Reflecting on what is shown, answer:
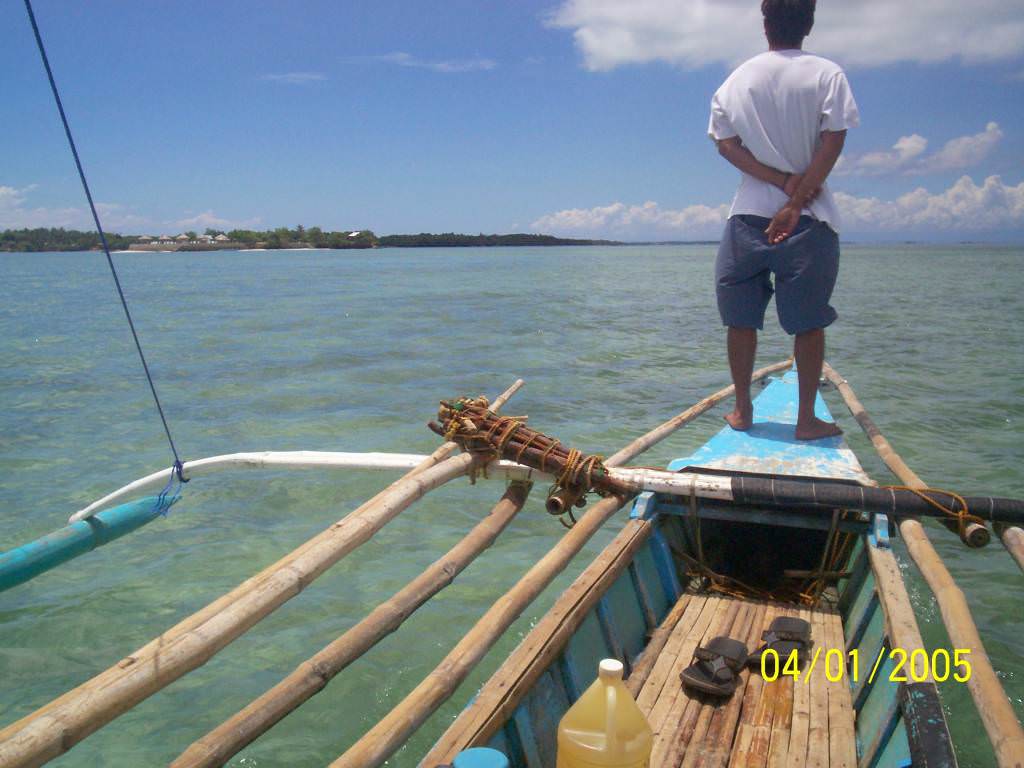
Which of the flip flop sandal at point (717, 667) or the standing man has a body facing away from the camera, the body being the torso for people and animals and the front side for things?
the standing man

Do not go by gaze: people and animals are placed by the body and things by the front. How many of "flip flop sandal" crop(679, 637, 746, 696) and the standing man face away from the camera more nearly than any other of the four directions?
1

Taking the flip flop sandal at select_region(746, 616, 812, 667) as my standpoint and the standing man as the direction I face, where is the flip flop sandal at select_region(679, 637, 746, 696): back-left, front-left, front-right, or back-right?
back-left

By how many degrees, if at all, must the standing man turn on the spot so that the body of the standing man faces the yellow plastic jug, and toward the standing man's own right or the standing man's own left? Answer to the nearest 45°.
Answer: approximately 180°

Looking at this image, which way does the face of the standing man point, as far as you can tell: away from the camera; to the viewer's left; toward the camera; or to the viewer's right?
away from the camera

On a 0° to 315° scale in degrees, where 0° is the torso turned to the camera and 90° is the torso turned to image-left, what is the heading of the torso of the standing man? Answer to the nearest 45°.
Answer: approximately 180°

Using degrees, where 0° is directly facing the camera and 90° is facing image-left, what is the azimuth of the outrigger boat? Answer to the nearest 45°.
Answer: approximately 180°
